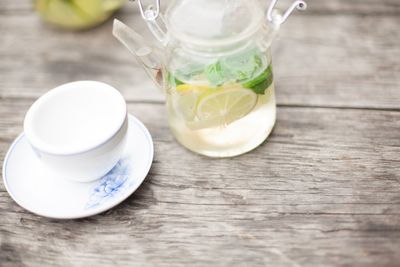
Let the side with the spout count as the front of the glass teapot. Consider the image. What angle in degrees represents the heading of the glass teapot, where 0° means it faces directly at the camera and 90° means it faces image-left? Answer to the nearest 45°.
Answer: approximately 90°
